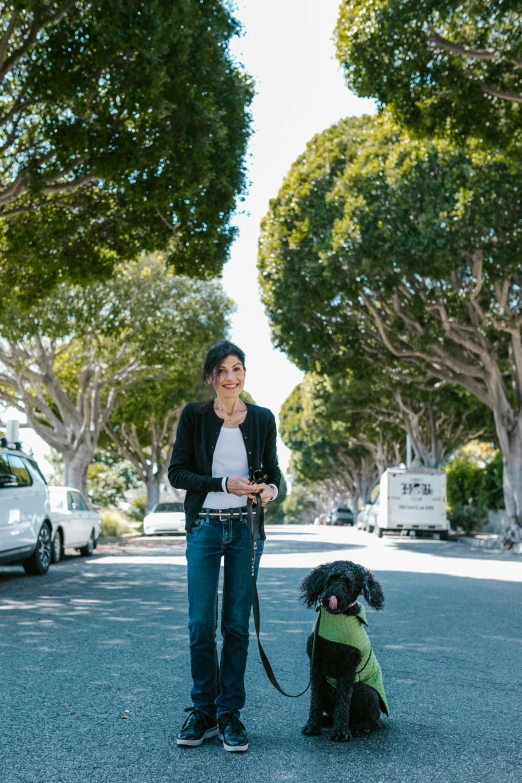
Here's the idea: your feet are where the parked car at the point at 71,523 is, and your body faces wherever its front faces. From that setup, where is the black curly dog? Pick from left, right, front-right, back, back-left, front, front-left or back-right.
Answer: front-left

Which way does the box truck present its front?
away from the camera

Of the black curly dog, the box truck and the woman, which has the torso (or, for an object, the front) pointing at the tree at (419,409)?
the box truck

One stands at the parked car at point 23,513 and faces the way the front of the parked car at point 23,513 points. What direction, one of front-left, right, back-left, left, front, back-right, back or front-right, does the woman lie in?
front-left

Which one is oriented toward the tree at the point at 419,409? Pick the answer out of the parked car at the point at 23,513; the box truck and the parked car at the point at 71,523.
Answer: the box truck

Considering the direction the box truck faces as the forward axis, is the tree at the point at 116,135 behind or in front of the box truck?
behind

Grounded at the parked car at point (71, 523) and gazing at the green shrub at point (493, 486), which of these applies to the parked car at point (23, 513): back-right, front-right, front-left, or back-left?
back-right

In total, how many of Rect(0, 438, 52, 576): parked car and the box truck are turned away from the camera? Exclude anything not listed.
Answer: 1

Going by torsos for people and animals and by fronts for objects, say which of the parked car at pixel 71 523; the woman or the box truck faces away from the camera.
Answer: the box truck

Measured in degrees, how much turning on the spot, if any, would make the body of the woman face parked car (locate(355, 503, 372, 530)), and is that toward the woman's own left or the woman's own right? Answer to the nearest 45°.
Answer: approximately 180°

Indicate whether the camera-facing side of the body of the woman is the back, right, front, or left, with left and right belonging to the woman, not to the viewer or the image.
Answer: front

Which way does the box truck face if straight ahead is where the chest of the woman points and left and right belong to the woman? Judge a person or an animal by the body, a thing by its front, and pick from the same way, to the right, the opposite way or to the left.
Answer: the opposite way

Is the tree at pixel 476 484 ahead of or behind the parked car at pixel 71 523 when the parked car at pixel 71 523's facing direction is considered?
behind

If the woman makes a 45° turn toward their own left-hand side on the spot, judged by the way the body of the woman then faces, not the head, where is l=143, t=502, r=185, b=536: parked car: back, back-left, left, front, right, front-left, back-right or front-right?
back-left

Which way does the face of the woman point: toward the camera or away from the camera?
toward the camera

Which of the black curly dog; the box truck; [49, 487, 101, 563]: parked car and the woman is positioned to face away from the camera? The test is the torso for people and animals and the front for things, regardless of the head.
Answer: the box truck
